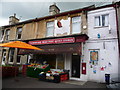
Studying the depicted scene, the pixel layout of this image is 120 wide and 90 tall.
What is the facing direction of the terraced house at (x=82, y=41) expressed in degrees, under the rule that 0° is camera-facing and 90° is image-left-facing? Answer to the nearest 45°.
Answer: approximately 45°
